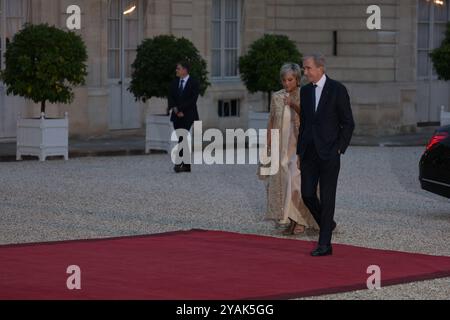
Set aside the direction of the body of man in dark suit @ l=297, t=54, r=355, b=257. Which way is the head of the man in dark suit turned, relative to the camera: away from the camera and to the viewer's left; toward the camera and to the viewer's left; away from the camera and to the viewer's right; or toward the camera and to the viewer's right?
toward the camera and to the viewer's left

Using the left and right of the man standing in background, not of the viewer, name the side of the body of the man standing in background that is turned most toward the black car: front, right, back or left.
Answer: left

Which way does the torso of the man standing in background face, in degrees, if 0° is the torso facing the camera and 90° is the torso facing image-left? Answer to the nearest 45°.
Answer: approximately 45°

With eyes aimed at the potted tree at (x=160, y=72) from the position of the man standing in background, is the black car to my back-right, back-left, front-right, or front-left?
back-right

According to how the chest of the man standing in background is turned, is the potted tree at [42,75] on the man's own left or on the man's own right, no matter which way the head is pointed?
on the man's own right

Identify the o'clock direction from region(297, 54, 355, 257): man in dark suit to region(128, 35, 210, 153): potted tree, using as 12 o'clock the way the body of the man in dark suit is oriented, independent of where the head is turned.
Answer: The potted tree is roughly at 4 o'clock from the man in dark suit.
